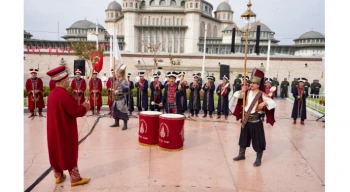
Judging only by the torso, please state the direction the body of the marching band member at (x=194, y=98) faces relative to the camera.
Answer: toward the camera

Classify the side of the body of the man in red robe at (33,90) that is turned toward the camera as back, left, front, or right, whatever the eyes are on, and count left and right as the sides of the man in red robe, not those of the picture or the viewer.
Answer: front

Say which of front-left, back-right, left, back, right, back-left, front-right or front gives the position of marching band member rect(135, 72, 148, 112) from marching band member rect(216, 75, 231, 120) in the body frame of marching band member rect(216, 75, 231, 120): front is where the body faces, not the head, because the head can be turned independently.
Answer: front-right

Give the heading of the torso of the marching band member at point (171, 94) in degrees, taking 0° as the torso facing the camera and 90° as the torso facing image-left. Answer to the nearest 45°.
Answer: approximately 0°

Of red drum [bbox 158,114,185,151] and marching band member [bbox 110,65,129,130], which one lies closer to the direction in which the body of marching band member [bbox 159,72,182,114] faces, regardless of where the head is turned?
the red drum

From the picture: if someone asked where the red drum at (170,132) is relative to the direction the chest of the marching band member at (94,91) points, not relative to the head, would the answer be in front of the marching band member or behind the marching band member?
in front

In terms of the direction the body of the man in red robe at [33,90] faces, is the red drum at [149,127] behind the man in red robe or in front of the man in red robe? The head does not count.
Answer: in front

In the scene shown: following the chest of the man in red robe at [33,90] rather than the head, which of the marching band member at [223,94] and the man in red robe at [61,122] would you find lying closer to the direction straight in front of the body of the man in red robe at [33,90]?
the man in red robe

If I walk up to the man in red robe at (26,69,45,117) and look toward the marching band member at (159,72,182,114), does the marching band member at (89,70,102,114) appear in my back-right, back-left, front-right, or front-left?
front-left

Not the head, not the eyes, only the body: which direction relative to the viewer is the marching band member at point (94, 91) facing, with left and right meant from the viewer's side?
facing the viewer

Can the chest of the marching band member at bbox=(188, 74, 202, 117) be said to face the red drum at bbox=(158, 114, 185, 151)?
yes
